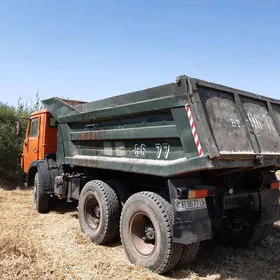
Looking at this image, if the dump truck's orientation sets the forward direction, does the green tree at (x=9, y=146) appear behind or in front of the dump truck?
in front

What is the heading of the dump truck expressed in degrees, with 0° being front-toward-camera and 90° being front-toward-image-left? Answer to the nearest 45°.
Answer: approximately 135°
